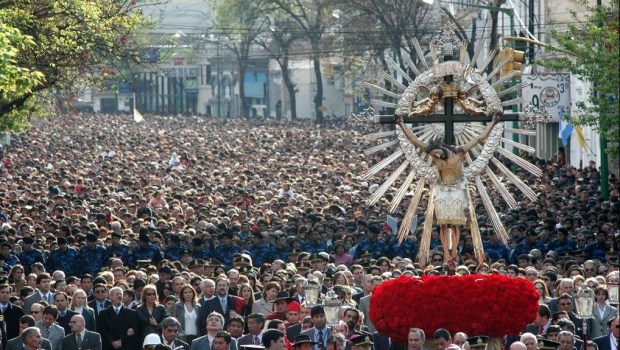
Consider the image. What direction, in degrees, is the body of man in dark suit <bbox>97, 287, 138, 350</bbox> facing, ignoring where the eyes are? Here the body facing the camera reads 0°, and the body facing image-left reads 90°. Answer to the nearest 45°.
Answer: approximately 0°

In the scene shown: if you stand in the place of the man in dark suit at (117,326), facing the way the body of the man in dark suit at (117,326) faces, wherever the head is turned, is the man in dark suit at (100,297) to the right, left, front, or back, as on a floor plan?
back

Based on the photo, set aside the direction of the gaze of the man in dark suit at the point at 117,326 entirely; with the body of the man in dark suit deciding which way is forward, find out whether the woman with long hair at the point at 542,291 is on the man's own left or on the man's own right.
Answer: on the man's own left

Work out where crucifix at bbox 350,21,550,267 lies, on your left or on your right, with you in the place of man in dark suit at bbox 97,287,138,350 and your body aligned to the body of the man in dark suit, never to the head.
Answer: on your left
